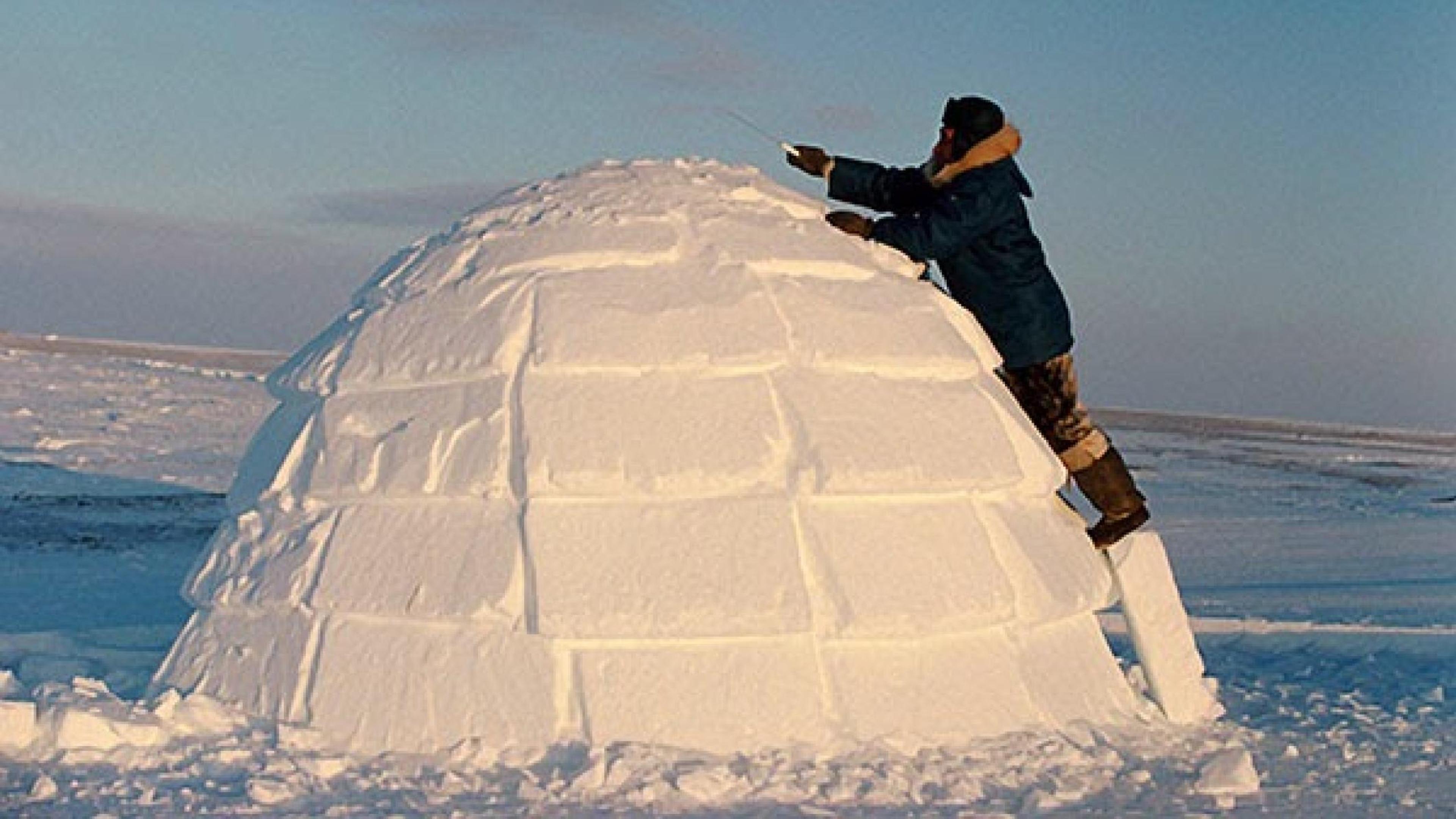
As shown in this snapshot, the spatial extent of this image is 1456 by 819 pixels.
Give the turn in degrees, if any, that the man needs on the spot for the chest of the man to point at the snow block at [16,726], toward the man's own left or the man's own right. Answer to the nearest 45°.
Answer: approximately 45° to the man's own left

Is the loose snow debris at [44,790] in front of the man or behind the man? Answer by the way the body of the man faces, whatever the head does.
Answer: in front

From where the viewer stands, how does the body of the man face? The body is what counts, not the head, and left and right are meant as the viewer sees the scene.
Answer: facing to the left of the viewer

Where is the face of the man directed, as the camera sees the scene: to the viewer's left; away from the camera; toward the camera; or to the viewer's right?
to the viewer's left
